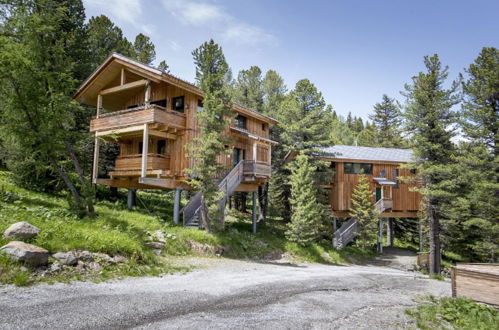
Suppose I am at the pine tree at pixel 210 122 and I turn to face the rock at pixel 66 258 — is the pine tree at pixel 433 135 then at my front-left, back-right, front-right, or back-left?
back-left

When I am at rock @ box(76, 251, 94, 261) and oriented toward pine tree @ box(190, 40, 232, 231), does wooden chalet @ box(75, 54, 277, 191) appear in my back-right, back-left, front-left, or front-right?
front-left

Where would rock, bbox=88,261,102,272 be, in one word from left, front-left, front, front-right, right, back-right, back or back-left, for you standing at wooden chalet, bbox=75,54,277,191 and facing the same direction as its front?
front-left

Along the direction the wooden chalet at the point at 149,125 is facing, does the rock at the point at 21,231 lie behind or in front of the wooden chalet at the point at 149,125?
in front

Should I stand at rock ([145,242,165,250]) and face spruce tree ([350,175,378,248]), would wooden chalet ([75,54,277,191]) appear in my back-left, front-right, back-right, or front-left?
front-left

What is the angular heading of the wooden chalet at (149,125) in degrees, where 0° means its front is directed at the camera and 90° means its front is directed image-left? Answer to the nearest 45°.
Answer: approximately 45°

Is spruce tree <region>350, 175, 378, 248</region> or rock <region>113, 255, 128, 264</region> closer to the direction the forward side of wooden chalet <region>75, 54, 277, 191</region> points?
the rock

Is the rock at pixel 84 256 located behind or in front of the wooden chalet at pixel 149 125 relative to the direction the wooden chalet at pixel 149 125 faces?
in front

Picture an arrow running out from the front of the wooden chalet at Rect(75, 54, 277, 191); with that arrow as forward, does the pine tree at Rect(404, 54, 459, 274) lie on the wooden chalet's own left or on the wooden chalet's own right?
on the wooden chalet's own left

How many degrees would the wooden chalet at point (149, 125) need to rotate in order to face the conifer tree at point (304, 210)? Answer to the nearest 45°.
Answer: approximately 135° to its left

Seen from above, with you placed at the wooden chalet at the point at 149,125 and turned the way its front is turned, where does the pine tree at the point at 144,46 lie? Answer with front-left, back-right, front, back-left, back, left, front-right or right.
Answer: back-right
